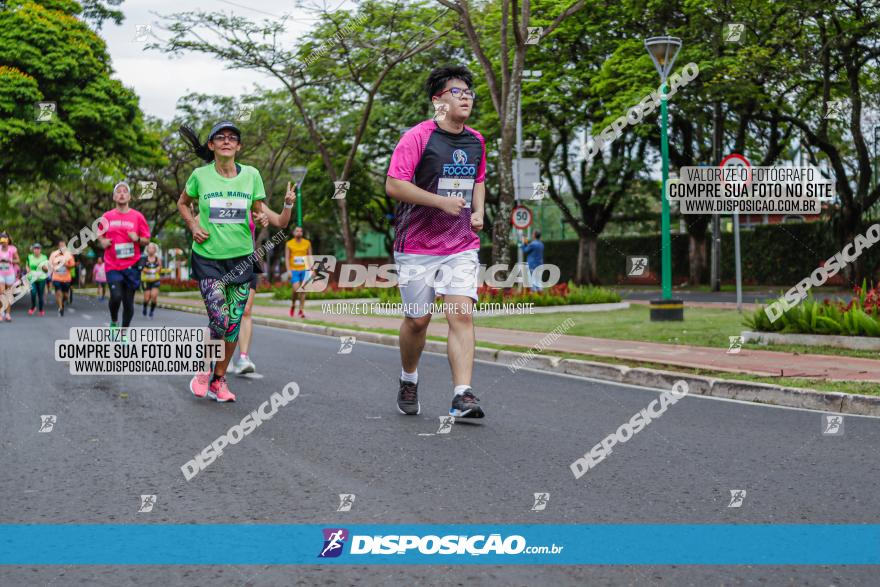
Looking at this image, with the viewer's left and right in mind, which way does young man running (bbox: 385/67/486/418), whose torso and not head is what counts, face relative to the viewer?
facing the viewer and to the right of the viewer

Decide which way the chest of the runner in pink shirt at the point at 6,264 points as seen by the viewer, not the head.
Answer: toward the camera

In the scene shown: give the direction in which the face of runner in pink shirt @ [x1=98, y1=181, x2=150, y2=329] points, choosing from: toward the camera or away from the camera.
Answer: toward the camera
